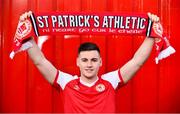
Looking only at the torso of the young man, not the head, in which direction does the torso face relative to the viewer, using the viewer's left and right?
facing the viewer
